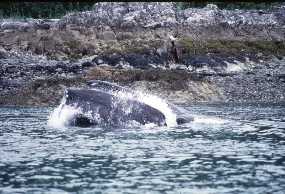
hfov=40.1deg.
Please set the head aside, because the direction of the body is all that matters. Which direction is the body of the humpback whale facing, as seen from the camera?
to the viewer's left
